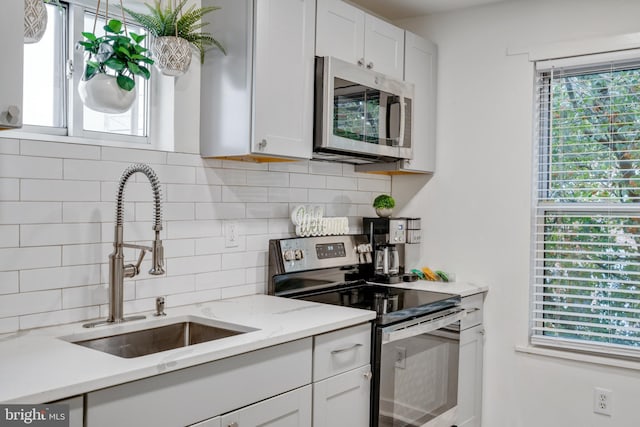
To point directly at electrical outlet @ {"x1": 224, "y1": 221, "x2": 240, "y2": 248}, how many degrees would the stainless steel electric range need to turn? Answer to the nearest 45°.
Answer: approximately 135° to its right

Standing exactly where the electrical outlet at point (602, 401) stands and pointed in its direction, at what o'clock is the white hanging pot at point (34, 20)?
The white hanging pot is roughly at 1 o'clock from the electrical outlet.

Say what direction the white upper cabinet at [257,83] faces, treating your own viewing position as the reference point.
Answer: facing the viewer and to the right of the viewer

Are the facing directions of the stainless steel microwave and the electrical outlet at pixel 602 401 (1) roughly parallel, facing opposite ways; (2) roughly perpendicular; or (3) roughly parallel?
roughly perpendicular

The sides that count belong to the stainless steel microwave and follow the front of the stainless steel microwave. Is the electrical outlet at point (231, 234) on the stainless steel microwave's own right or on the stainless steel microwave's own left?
on the stainless steel microwave's own right

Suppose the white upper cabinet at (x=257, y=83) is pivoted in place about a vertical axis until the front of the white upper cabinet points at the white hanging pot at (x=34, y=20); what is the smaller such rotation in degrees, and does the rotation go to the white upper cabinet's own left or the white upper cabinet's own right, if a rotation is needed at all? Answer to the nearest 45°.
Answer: approximately 90° to the white upper cabinet's own right

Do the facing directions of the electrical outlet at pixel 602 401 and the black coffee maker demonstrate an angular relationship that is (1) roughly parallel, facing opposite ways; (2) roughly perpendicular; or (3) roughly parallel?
roughly perpendicular

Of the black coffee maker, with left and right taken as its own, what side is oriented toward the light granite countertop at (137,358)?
right

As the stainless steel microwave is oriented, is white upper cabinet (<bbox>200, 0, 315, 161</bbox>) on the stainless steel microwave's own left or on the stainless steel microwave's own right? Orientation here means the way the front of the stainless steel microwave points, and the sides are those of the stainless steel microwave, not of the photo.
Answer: on the stainless steel microwave's own right

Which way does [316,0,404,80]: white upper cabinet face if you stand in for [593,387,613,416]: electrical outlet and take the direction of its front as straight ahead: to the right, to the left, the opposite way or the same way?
to the left
